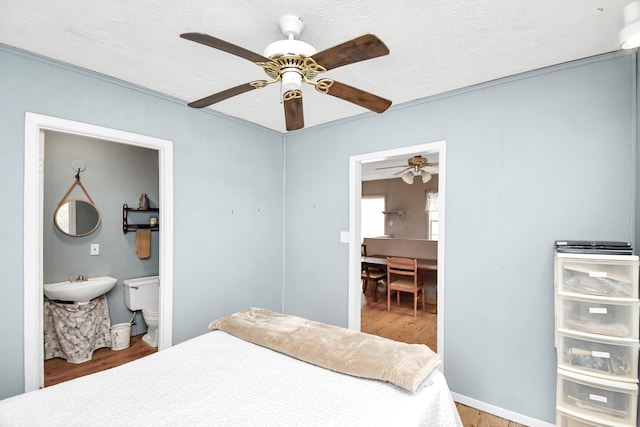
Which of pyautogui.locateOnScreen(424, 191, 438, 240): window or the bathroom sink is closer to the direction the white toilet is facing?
the window

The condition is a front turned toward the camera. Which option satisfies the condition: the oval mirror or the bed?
the oval mirror

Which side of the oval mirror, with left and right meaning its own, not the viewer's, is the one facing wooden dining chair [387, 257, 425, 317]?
left

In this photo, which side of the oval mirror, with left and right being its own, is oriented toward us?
front

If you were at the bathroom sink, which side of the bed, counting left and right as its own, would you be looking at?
left

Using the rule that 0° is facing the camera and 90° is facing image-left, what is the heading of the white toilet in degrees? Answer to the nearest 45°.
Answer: approximately 315°

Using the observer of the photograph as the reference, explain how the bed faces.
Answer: facing away from the viewer and to the right of the viewer

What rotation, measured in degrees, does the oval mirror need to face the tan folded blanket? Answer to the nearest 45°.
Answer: approximately 45° to its left

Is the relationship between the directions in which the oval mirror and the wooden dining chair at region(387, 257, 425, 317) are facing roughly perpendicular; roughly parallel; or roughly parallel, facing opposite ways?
roughly perpendicular

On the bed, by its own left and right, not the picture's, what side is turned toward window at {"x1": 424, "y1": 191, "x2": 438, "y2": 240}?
front
